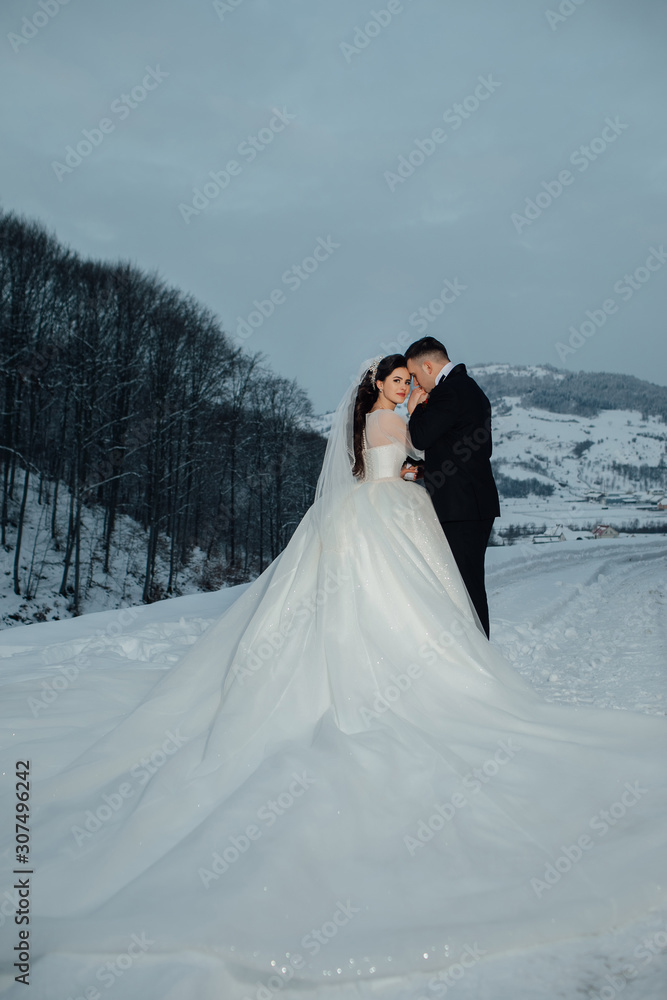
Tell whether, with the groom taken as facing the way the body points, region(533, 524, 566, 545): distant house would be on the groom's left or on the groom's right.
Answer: on the groom's right

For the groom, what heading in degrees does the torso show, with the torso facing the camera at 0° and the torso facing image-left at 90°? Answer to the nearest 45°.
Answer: approximately 90°

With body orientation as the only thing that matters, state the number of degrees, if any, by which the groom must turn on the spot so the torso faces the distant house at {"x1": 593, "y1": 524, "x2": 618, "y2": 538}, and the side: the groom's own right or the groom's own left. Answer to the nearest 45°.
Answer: approximately 90° to the groom's own right
